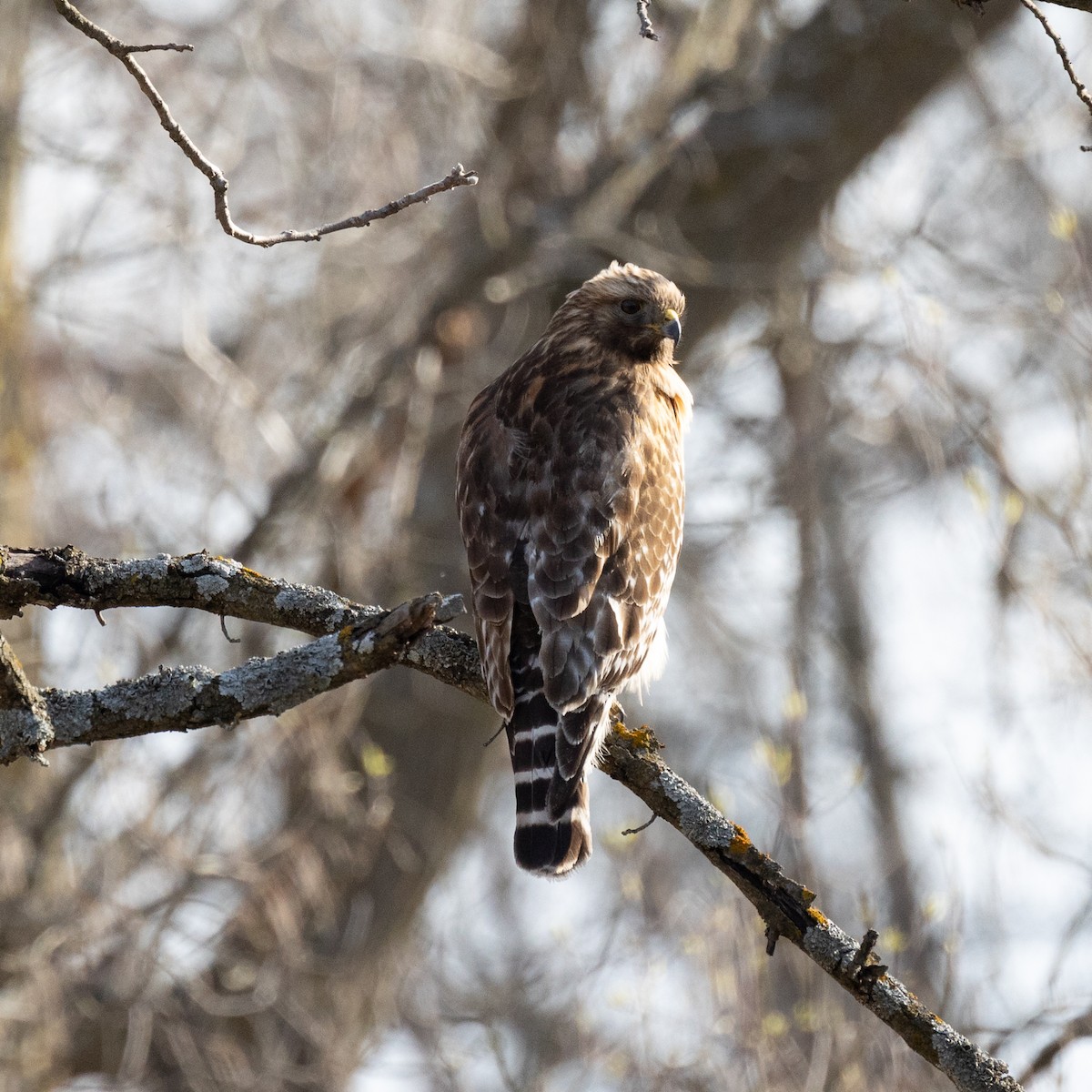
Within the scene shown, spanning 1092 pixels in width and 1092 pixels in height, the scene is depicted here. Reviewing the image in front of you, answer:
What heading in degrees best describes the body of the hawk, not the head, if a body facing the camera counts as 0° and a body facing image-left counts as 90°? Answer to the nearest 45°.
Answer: approximately 225°

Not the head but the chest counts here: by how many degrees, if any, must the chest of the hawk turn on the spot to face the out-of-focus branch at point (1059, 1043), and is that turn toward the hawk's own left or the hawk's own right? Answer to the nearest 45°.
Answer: approximately 45° to the hawk's own right

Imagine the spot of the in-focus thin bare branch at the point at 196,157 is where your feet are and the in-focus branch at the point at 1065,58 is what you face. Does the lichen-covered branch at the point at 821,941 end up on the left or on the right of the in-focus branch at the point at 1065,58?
right
